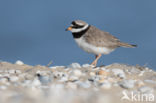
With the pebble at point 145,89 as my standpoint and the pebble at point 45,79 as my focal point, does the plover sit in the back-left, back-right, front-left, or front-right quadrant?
front-right

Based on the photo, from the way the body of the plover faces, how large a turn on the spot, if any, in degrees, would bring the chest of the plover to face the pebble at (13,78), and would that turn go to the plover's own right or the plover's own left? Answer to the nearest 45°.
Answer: approximately 45° to the plover's own left

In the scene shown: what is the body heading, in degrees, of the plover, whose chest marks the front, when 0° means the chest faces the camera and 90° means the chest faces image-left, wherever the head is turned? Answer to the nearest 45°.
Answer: approximately 90°

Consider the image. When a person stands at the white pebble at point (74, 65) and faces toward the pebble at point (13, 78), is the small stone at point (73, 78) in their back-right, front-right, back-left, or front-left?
front-left

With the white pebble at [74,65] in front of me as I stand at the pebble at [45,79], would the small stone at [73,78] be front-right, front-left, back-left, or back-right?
front-right
